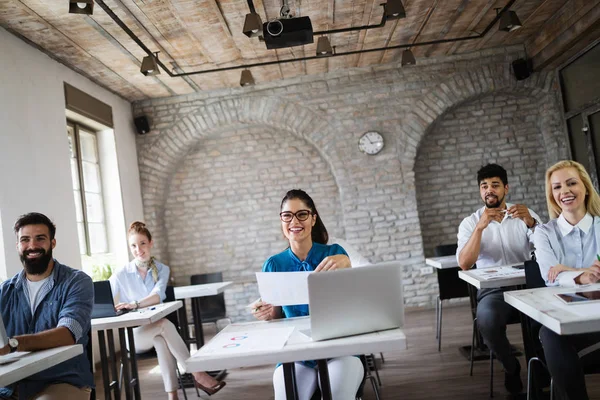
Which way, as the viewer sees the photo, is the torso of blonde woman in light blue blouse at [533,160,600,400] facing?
toward the camera

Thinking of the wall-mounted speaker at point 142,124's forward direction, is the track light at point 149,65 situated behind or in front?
in front

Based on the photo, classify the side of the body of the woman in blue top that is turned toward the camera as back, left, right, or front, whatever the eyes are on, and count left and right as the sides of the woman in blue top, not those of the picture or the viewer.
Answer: front

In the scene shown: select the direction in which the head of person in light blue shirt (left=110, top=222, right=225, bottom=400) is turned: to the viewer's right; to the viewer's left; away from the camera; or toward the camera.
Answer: toward the camera

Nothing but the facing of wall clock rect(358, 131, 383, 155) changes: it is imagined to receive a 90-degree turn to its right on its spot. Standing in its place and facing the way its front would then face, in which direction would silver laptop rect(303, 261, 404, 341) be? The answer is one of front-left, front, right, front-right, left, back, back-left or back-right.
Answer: left

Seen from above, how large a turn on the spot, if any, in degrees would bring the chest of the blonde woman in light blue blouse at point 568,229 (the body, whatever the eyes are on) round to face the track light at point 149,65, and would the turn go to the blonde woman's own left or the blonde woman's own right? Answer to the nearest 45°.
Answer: approximately 90° to the blonde woman's own right

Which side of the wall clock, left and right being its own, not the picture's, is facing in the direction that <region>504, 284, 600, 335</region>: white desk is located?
front

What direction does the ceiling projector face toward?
toward the camera

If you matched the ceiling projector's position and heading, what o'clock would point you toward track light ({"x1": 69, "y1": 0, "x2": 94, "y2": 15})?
The track light is roughly at 2 o'clock from the ceiling projector.

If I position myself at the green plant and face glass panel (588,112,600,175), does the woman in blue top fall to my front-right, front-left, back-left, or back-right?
front-right

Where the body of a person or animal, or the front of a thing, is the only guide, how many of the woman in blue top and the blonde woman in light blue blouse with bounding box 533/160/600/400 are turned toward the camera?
2

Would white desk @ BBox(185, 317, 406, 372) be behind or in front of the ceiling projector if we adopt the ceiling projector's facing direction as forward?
in front

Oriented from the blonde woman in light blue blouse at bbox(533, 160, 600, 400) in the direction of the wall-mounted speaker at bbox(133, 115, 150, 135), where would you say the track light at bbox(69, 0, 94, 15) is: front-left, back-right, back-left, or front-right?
front-left

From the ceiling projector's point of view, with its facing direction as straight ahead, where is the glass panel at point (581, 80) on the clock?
The glass panel is roughly at 8 o'clock from the ceiling projector.

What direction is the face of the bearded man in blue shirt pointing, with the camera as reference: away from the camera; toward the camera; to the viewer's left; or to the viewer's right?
toward the camera
